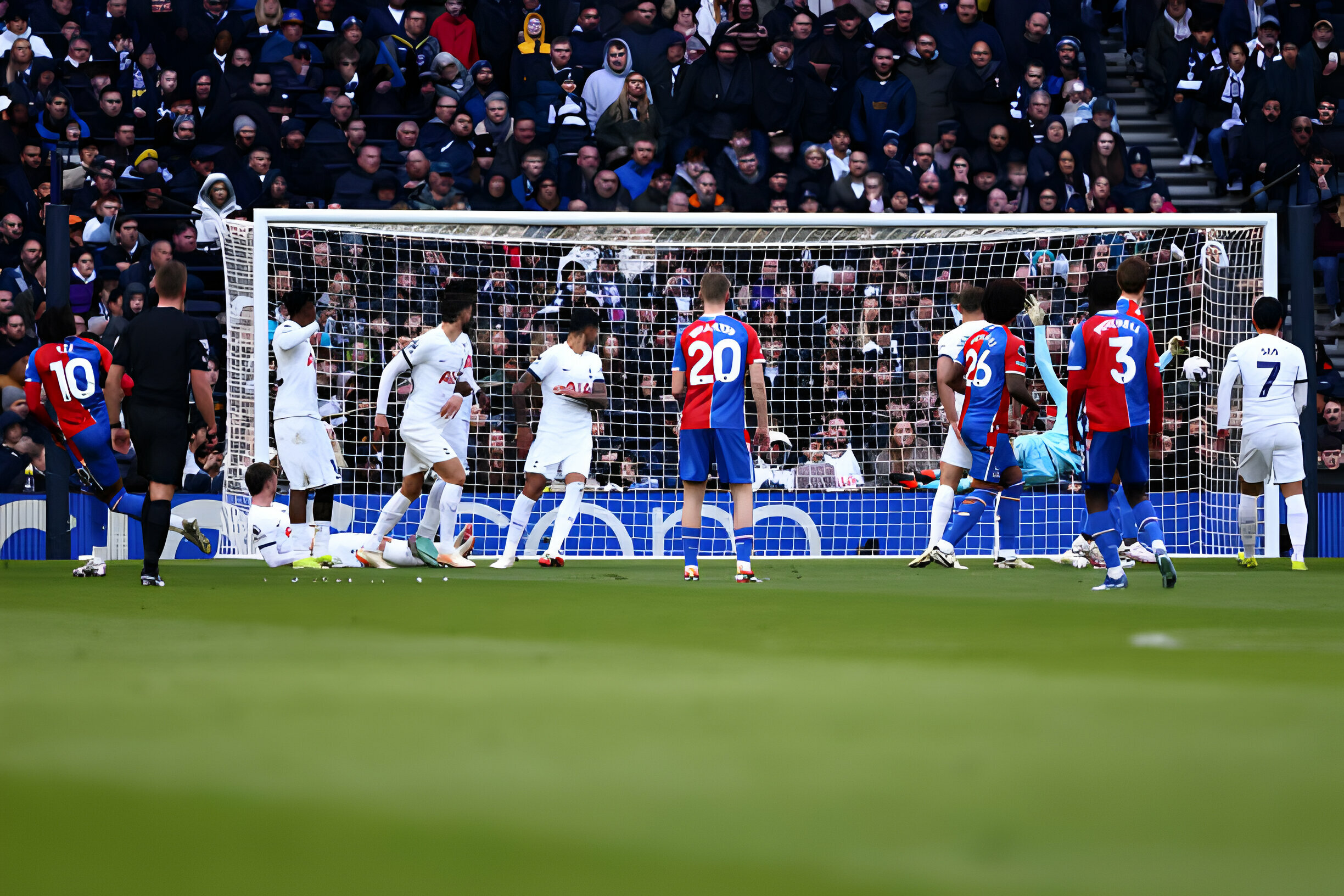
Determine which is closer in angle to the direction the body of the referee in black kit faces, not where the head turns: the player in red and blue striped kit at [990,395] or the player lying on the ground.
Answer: the player lying on the ground

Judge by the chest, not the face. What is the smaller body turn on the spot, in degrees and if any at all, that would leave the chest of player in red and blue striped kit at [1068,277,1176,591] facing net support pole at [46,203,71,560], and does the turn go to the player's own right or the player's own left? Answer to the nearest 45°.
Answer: approximately 90° to the player's own left

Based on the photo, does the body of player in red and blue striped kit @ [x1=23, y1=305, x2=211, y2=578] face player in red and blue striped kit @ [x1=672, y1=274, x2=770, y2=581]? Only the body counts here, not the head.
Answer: no

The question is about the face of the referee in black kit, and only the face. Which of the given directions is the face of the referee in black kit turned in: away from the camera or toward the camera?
away from the camera

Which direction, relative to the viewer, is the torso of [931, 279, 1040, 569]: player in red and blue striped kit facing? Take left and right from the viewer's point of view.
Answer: facing away from the viewer and to the right of the viewer

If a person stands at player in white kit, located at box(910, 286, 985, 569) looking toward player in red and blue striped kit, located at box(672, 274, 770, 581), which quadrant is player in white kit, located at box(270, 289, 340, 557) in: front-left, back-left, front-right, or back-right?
front-right

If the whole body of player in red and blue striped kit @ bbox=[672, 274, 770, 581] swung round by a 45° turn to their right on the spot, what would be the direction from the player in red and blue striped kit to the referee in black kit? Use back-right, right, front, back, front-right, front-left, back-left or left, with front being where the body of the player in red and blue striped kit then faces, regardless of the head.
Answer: back-left

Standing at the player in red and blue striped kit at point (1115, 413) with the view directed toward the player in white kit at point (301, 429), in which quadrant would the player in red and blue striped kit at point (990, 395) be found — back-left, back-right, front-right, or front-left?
front-right

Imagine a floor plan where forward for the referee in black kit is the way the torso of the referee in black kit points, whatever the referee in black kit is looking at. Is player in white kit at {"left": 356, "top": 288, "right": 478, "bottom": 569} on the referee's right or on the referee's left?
on the referee's right

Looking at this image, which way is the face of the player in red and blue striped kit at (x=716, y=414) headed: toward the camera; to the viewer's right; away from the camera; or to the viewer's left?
away from the camera

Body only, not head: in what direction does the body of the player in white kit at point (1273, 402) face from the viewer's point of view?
away from the camera

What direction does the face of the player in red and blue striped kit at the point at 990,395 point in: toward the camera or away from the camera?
away from the camera

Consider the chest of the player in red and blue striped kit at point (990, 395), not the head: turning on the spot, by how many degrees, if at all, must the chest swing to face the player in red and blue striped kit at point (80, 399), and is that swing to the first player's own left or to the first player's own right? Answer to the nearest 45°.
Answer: approximately 135° to the first player's own left

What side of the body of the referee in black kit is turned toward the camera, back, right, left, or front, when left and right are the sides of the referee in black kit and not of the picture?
back
